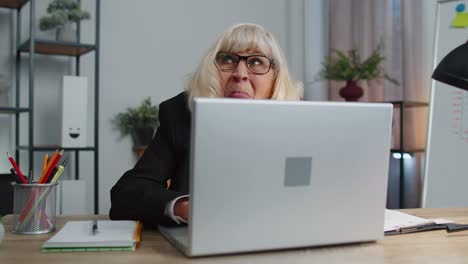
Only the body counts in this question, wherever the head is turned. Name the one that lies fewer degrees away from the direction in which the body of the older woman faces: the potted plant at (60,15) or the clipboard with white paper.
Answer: the clipboard with white paper

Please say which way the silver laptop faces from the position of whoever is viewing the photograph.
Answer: facing away from the viewer and to the left of the viewer

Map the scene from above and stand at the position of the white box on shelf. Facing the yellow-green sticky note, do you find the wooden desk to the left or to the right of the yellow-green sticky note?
right

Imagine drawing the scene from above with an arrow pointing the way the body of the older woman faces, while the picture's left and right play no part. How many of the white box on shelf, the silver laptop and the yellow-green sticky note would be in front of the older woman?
1

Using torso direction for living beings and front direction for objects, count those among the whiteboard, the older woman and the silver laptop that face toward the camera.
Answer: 2

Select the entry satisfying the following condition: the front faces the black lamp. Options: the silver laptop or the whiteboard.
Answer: the whiteboard

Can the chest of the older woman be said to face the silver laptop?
yes

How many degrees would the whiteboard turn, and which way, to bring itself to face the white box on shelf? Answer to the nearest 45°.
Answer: approximately 90° to its right

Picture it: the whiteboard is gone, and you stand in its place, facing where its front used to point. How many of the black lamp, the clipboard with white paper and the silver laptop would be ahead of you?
3

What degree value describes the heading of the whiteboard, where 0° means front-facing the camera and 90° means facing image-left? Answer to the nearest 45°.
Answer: approximately 0°
